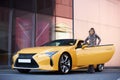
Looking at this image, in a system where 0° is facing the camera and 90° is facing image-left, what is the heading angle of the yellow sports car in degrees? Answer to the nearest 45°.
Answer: approximately 45°
